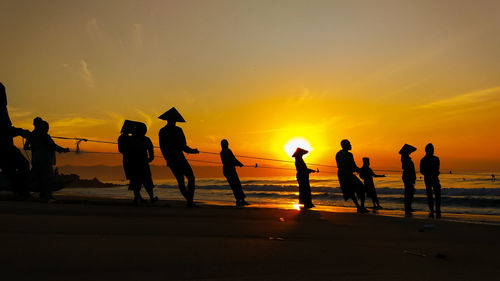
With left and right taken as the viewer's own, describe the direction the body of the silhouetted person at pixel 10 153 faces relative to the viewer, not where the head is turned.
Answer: facing to the right of the viewer

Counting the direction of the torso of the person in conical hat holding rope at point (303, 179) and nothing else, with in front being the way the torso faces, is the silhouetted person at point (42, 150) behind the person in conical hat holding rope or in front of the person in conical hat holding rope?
behind

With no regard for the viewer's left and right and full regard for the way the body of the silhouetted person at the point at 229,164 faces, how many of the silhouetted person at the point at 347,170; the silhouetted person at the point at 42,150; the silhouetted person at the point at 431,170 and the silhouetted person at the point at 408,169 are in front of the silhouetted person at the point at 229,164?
3

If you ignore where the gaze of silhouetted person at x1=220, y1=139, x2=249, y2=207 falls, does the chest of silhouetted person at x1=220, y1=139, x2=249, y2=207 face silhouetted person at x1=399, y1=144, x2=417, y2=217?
yes

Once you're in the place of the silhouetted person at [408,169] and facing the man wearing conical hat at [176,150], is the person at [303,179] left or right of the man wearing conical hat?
right

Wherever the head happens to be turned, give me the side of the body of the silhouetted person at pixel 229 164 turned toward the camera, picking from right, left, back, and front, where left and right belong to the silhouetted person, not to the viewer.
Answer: right

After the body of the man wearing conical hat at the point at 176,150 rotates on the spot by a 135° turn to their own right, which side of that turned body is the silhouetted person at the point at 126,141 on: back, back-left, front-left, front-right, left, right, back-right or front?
right

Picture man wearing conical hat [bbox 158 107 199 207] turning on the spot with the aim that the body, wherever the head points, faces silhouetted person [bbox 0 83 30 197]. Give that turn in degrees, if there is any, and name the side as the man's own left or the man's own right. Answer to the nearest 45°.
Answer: approximately 135° to the man's own right

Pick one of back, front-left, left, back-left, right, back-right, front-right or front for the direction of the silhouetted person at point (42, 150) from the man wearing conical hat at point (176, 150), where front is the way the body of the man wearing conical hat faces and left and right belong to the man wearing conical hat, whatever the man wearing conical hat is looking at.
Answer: back

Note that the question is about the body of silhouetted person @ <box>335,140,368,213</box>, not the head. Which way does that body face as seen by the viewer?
to the viewer's right

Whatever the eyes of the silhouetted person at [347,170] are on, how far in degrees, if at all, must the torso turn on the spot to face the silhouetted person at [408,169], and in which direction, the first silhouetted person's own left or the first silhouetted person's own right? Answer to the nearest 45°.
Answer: approximately 45° to the first silhouetted person's own left

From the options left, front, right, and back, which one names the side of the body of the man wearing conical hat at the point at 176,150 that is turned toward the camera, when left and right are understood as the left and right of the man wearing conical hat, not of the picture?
right

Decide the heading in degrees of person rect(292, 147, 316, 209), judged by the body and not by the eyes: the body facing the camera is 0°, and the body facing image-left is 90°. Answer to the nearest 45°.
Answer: approximately 270°
